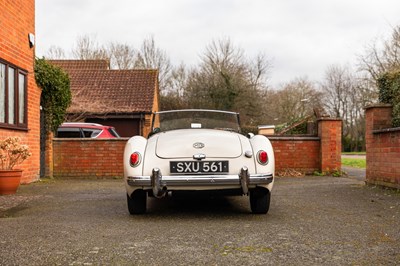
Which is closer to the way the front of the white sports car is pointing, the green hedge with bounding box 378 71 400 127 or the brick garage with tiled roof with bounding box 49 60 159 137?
the brick garage with tiled roof

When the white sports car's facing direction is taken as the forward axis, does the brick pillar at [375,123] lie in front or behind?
in front

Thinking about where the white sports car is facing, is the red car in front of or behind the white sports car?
in front

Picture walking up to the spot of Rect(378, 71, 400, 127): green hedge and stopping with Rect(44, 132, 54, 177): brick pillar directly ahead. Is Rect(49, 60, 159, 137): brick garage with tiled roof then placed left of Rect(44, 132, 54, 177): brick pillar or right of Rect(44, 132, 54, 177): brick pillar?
right

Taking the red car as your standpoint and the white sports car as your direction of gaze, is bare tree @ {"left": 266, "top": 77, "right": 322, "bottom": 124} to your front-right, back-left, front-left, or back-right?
back-left

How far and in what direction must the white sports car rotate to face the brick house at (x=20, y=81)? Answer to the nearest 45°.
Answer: approximately 45° to its left

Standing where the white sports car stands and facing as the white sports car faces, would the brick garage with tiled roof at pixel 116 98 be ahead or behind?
ahead

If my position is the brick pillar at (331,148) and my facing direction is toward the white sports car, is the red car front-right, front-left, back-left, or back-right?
front-right

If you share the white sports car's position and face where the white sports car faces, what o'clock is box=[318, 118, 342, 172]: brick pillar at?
The brick pillar is roughly at 1 o'clock from the white sports car.

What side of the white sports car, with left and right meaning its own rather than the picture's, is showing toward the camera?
back
